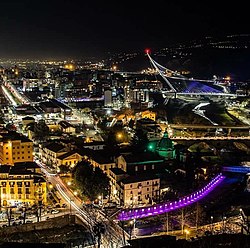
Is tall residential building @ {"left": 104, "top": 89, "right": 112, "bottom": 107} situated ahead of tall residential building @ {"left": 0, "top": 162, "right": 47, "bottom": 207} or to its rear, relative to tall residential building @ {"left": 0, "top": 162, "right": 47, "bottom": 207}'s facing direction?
to the rear

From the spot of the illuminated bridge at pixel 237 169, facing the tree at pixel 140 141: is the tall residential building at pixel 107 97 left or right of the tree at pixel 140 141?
right

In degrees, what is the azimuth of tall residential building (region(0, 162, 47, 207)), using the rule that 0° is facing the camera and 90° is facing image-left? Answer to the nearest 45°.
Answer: approximately 0°

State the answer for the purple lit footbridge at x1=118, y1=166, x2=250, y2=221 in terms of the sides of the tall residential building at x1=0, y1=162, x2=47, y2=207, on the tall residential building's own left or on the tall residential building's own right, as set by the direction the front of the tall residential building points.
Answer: on the tall residential building's own left

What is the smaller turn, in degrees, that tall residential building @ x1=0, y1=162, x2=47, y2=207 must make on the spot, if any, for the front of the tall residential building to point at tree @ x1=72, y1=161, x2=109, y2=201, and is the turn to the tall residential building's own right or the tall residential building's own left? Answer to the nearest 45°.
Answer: approximately 90° to the tall residential building's own left

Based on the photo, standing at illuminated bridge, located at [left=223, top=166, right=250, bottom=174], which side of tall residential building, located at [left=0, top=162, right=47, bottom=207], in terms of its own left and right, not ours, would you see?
left

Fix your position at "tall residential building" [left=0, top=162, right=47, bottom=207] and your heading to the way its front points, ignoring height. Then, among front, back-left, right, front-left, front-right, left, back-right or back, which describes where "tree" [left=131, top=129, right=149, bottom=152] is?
back-left

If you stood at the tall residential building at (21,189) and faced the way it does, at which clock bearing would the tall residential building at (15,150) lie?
the tall residential building at (15,150) is roughly at 6 o'clock from the tall residential building at (21,189).

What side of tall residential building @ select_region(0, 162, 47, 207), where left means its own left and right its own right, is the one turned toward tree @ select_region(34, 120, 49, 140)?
back
